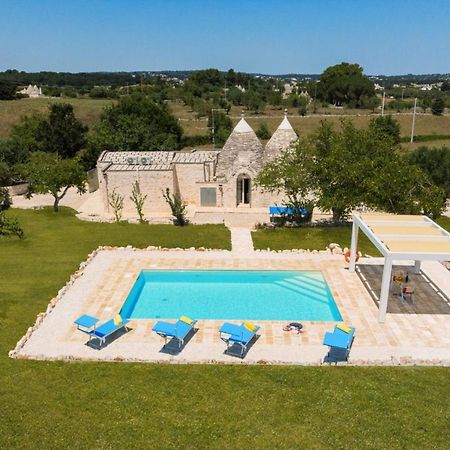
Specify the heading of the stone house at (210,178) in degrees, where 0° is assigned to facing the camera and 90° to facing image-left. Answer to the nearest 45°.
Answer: approximately 0°

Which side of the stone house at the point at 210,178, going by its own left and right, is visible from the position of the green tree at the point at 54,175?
right

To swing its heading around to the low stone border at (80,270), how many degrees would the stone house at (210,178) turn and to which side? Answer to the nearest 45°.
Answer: approximately 45° to its right

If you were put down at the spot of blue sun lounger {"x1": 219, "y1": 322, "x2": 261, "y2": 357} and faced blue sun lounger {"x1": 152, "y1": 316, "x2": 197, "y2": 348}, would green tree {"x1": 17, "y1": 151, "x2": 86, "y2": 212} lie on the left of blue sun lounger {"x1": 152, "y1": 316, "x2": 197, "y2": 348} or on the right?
right

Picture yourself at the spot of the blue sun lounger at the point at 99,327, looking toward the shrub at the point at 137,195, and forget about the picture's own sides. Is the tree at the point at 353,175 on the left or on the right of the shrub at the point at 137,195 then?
right

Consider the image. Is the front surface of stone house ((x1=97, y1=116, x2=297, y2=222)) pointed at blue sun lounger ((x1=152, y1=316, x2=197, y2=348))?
yes
